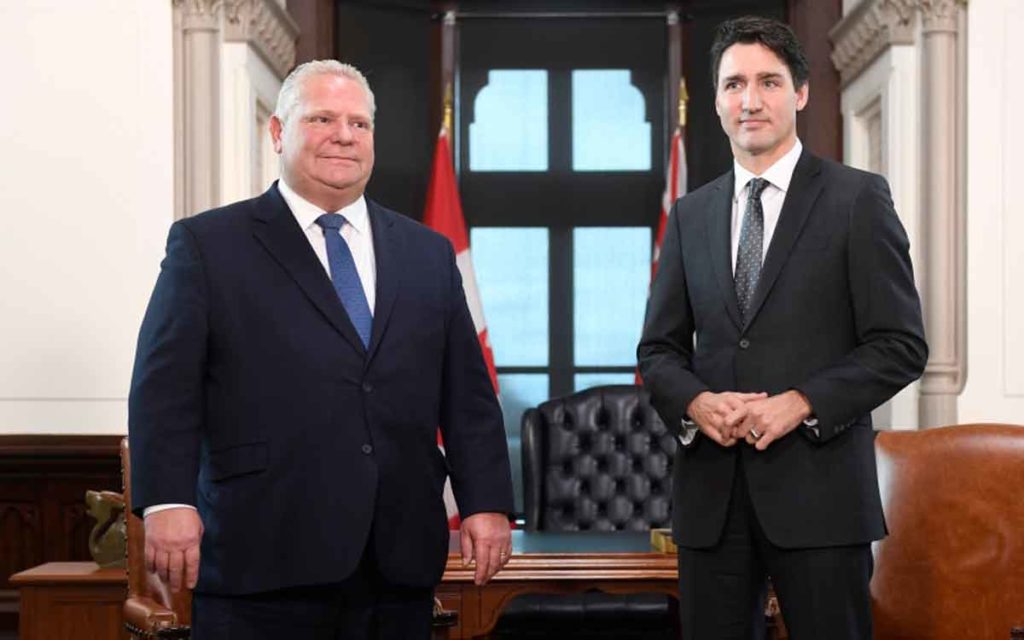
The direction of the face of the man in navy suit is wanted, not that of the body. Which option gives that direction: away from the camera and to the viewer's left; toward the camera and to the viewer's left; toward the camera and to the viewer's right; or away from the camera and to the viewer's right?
toward the camera and to the viewer's right

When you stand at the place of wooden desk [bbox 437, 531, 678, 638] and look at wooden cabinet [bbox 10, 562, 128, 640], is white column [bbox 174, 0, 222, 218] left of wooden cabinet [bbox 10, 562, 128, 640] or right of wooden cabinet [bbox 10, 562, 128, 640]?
right

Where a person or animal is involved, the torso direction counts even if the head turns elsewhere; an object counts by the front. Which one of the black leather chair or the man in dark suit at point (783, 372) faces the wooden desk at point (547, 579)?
the black leather chair

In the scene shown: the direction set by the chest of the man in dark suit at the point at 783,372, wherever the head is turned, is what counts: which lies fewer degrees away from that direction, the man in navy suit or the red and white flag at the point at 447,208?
the man in navy suit

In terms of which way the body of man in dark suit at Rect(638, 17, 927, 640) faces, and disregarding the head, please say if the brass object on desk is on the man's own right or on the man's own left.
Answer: on the man's own right

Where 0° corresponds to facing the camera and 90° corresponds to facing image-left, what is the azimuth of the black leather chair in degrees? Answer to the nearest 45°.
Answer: approximately 0°
